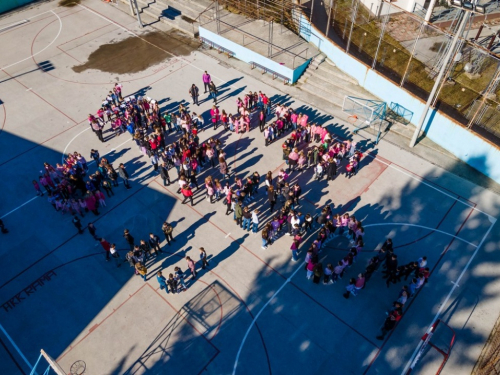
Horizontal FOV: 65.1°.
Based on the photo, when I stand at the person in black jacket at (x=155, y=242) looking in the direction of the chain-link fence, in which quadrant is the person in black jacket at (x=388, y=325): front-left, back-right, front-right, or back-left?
front-right

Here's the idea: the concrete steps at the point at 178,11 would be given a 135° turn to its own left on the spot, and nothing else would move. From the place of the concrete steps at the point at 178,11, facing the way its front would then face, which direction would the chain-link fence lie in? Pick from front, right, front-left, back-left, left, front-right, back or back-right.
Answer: front-right

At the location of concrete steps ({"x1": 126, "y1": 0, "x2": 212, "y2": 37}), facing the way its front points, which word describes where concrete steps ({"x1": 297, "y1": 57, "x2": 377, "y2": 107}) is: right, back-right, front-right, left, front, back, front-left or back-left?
left

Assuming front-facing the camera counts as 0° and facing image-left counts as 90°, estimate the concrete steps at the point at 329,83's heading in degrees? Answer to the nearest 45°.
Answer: approximately 45°

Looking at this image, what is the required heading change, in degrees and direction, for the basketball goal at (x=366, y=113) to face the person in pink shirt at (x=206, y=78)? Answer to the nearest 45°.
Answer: approximately 45° to its right

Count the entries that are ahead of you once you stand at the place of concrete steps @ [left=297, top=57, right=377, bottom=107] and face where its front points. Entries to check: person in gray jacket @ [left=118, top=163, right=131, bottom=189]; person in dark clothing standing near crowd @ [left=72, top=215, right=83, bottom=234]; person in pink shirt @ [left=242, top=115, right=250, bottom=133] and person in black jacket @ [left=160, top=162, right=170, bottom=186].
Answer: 4

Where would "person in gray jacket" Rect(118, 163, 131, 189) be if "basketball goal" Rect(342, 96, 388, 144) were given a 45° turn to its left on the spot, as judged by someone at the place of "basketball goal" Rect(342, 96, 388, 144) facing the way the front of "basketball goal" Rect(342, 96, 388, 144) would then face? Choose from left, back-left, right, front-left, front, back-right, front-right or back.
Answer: front-right

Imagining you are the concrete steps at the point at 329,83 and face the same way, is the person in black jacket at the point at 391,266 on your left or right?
on your left

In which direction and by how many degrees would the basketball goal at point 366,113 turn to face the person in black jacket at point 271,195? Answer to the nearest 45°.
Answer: approximately 45° to its left

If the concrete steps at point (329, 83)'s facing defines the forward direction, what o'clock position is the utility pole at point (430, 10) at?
The utility pole is roughly at 6 o'clock from the concrete steps.

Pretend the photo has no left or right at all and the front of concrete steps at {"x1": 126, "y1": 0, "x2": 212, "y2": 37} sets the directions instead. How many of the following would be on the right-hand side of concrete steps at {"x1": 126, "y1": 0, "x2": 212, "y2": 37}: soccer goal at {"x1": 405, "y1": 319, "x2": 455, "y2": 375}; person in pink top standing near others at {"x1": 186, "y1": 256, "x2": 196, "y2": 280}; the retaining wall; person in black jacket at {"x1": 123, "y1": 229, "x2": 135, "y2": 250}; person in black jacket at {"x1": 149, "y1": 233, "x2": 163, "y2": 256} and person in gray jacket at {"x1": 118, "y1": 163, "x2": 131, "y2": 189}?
0

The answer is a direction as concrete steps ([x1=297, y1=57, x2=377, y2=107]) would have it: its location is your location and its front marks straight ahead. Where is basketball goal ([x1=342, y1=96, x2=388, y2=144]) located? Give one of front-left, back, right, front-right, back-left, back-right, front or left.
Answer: left

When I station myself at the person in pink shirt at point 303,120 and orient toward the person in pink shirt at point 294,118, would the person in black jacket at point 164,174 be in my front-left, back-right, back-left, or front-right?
front-left

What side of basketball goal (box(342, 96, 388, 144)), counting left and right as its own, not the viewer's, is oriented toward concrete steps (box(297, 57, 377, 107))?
right

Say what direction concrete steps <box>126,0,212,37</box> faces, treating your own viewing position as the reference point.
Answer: facing the viewer and to the left of the viewer

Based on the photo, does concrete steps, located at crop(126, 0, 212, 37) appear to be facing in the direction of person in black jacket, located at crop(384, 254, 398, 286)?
no

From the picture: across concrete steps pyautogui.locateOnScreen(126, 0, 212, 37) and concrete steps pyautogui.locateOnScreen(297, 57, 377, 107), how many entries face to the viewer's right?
0

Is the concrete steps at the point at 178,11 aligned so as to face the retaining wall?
no

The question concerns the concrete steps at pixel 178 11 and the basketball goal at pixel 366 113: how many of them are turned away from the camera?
0

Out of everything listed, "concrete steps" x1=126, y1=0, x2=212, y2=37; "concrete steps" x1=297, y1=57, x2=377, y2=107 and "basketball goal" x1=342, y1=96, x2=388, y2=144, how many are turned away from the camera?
0
